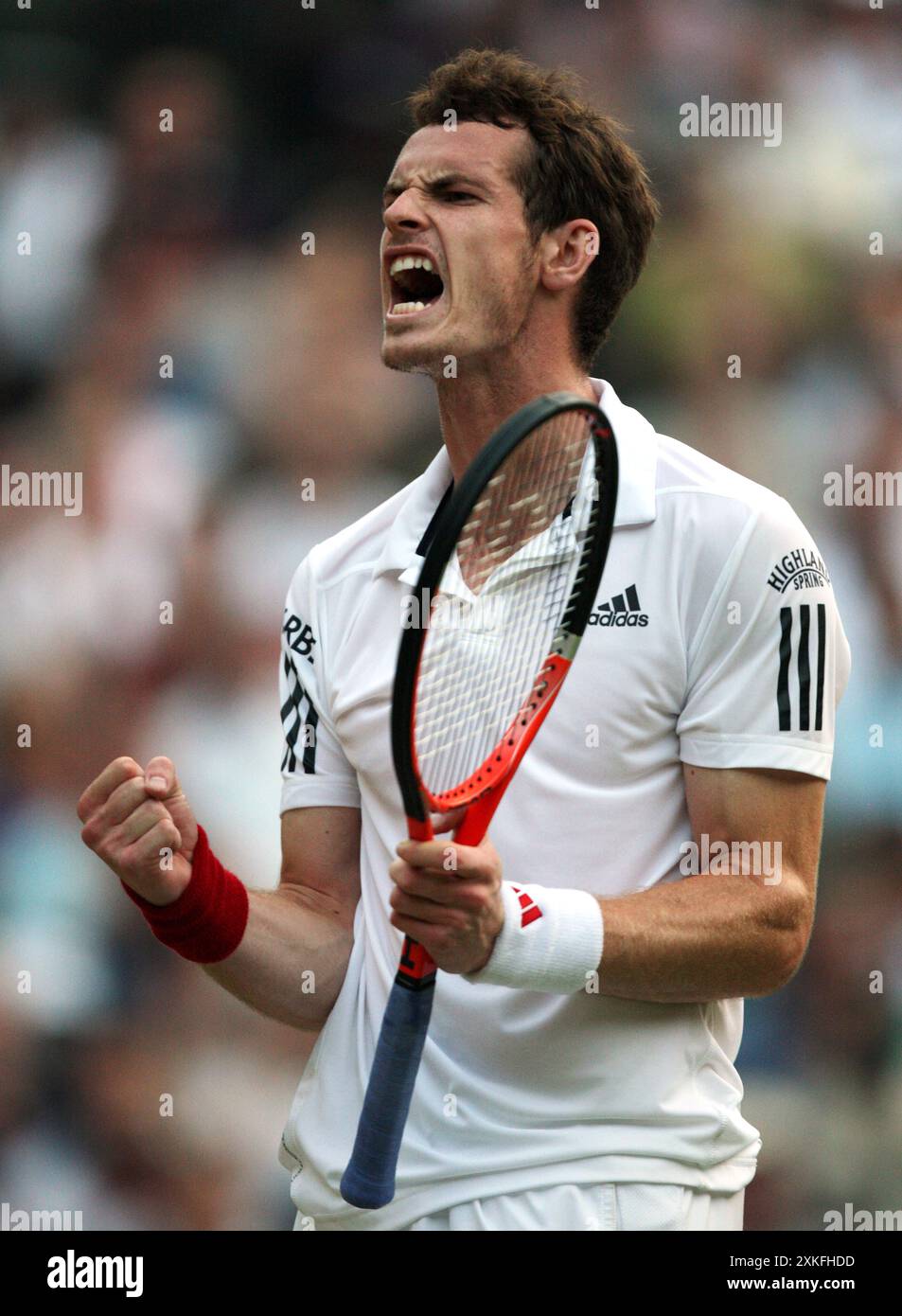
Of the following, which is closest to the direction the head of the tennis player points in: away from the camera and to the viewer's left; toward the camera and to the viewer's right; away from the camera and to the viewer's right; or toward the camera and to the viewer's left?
toward the camera and to the viewer's left

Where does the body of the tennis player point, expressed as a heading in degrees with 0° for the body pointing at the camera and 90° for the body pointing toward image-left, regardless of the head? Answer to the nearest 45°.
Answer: approximately 45°
